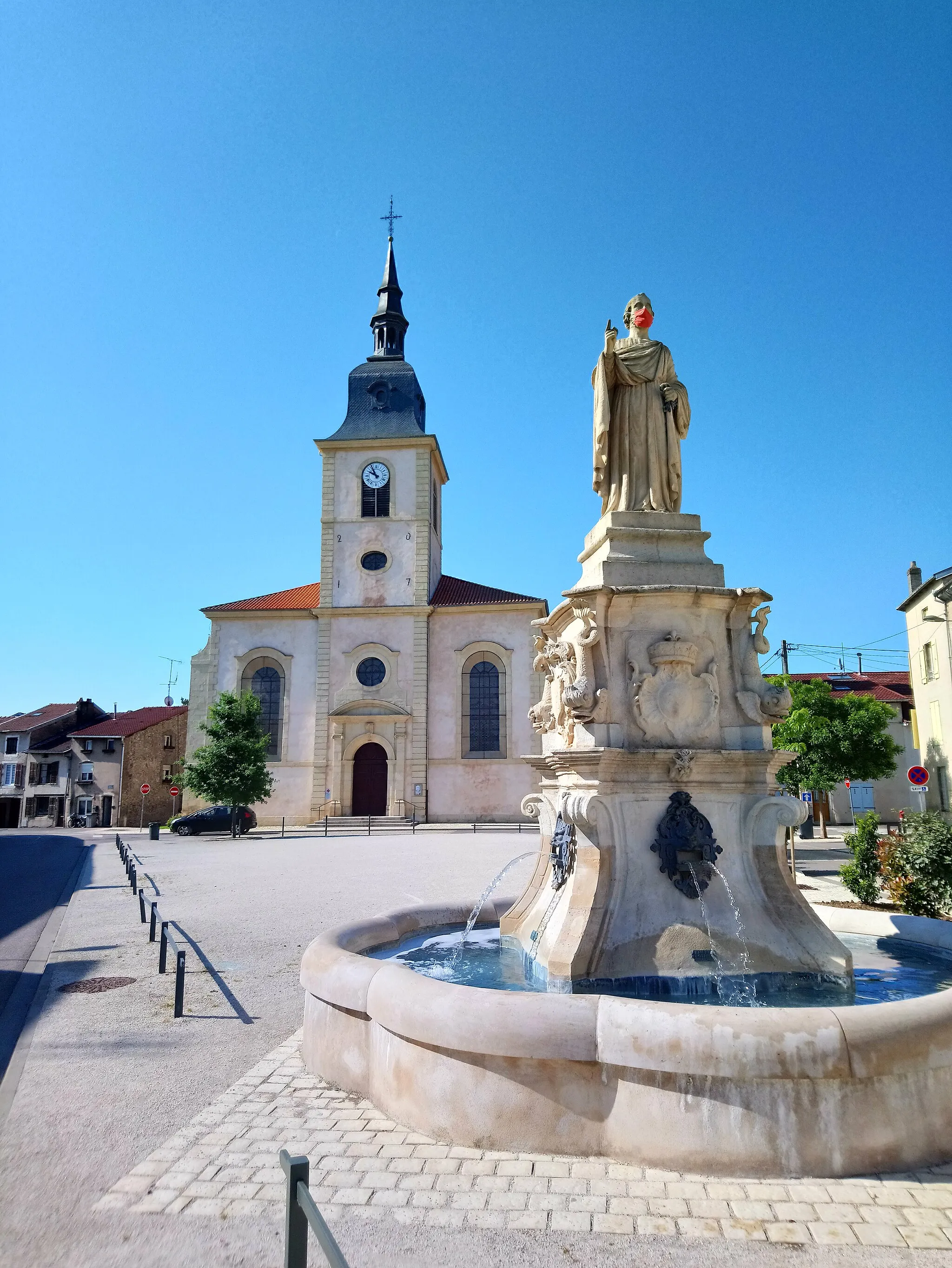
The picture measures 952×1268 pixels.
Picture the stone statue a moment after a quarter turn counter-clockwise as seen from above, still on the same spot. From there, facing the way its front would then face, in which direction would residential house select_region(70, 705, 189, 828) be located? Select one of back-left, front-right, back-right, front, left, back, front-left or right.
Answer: back-left

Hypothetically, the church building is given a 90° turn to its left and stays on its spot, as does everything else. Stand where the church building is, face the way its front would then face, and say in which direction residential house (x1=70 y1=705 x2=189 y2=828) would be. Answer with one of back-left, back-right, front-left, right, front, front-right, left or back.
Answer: back-left

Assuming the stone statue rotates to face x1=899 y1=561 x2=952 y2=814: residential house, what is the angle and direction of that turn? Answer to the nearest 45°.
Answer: approximately 180°

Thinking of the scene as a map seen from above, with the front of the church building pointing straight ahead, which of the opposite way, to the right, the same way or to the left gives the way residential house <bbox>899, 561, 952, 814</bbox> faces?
to the right
